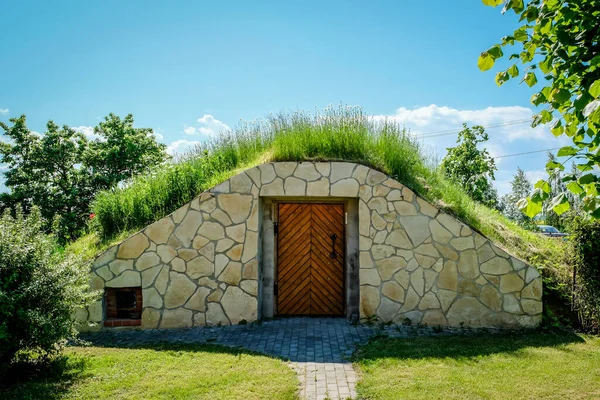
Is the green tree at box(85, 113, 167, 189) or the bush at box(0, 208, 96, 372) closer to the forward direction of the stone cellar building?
the bush

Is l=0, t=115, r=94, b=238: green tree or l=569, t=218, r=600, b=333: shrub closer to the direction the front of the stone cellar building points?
the shrub

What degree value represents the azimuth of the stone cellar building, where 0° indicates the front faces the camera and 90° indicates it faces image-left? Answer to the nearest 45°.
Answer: approximately 0°

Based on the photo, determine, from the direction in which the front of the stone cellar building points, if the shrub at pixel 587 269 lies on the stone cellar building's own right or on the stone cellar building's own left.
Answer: on the stone cellar building's own left

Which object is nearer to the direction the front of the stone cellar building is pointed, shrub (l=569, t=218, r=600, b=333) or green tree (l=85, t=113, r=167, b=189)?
the shrub

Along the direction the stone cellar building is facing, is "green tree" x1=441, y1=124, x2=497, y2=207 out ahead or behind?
behind

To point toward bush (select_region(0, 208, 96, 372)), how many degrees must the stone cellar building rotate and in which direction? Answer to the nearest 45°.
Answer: approximately 45° to its right

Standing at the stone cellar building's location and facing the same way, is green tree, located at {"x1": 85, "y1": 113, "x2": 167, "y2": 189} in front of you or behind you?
behind

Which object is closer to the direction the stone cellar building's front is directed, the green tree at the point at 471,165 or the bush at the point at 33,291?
the bush
